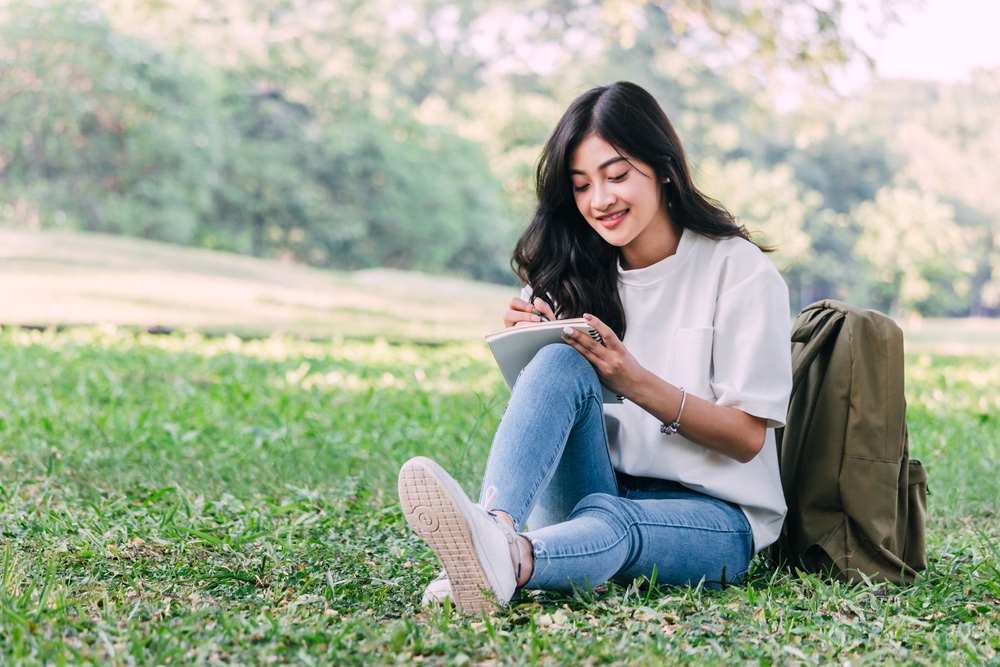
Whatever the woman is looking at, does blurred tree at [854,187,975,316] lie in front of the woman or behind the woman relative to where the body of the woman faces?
behind

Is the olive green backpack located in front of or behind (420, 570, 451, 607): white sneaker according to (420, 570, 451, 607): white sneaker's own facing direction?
behind

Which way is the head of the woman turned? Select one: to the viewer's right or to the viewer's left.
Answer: to the viewer's left
